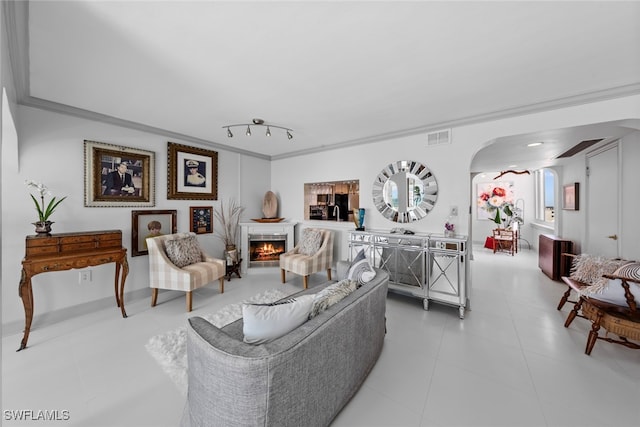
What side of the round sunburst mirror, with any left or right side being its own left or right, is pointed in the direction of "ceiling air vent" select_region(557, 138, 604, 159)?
left

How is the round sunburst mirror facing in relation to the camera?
toward the camera

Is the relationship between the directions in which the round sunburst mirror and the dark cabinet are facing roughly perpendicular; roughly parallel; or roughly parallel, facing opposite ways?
roughly perpendicular

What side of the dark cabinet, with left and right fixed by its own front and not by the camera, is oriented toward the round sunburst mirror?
front

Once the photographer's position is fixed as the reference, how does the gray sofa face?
facing away from the viewer and to the left of the viewer

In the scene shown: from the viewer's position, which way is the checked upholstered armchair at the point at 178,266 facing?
facing the viewer and to the right of the viewer

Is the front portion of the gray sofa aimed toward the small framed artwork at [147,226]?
yes

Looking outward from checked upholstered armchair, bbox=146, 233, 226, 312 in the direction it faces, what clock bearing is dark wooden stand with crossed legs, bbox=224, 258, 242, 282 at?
The dark wooden stand with crossed legs is roughly at 9 o'clock from the checked upholstered armchair.

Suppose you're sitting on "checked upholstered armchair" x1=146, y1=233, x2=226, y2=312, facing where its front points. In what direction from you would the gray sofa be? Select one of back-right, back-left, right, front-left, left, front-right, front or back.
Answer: front-right

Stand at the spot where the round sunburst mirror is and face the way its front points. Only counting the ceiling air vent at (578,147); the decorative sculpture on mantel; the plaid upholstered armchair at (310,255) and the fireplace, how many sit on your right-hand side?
3

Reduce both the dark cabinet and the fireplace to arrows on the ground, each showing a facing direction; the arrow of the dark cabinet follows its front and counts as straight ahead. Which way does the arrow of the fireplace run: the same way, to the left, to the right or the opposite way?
to the left

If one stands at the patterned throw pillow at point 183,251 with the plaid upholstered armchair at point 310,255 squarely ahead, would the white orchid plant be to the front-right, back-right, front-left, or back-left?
back-right

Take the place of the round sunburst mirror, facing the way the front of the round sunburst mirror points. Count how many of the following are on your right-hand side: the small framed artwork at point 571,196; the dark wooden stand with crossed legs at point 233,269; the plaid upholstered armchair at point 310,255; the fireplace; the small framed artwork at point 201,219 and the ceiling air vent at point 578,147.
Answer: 4

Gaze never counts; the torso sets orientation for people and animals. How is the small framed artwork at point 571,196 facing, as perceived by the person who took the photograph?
facing the viewer and to the left of the viewer

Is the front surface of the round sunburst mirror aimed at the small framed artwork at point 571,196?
no

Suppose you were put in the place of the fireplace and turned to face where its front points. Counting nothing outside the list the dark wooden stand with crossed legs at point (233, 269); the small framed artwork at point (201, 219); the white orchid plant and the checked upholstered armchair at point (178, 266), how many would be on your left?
0
